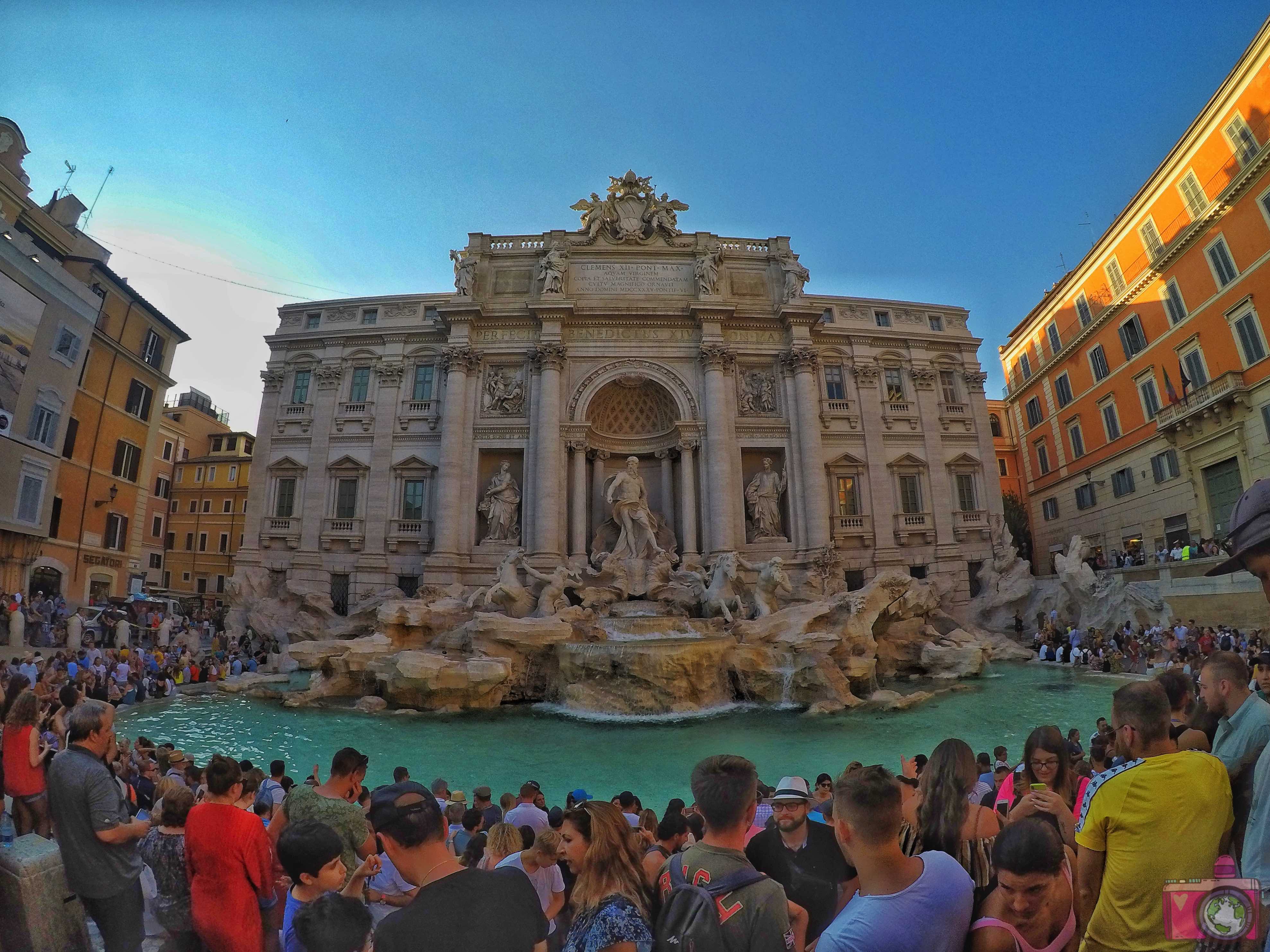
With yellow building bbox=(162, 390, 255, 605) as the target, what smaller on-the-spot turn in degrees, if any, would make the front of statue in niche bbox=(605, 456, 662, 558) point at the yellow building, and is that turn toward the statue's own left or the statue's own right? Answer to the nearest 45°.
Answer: approximately 135° to the statue's own right

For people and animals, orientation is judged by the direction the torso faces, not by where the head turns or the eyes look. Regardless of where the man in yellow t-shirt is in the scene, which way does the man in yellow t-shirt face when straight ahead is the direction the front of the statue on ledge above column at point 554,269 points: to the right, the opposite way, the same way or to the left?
the opposite way

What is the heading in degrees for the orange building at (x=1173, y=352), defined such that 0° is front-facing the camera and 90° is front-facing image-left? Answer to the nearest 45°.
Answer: approximately 45°

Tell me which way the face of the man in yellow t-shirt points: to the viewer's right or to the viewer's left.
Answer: to the viewer's left

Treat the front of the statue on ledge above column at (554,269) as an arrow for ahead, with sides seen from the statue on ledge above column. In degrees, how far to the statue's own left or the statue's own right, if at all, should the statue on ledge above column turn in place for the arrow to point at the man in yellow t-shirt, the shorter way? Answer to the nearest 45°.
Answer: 0° — it already faces them

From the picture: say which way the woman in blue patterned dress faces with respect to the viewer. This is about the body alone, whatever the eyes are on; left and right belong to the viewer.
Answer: facing to the left of the viewer

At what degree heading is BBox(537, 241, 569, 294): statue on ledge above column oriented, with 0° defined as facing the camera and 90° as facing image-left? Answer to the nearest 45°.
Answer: approximately 0°

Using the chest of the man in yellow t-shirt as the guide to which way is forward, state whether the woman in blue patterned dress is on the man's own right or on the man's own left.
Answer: on the man's own left

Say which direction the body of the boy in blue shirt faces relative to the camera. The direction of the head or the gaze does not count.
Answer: to the viewer's right

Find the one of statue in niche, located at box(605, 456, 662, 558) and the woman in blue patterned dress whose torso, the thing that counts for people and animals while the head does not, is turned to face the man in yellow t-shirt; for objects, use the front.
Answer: the statue in niche

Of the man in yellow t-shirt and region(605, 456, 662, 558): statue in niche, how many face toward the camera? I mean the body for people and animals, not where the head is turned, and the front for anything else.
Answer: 1

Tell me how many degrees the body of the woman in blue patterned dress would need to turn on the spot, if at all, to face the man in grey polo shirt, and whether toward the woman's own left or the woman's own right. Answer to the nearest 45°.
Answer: approximately 45° to the woman's own right

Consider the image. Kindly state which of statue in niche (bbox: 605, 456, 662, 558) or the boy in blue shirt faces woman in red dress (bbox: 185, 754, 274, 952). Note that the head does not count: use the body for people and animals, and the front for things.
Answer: the statue in niche

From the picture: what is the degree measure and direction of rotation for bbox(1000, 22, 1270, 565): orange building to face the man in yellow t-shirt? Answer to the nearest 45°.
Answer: approximately 45° to its left
